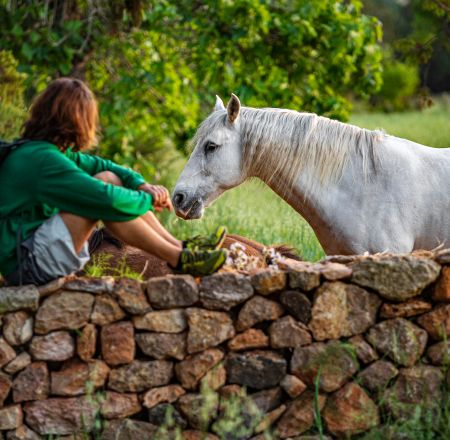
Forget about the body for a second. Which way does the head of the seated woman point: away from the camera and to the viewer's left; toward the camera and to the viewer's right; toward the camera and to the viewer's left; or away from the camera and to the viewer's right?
away from the camera and to the viewer's right

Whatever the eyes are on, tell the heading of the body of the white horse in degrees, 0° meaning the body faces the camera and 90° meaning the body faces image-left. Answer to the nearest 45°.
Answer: approximately 90°

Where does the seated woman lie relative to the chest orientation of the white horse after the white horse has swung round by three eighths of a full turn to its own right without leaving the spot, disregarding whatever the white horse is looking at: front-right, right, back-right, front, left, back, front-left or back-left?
back

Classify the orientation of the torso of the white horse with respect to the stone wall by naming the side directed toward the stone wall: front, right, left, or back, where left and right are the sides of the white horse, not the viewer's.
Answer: left
